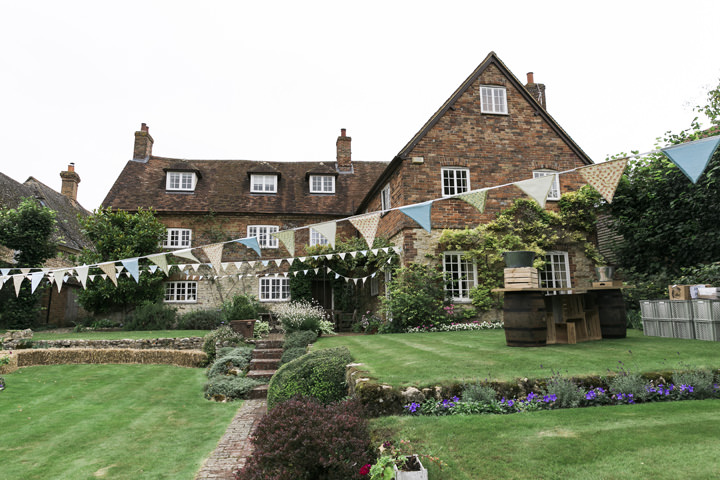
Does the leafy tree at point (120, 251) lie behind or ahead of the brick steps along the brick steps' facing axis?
behind

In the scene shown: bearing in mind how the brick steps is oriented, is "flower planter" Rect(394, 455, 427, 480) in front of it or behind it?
in front

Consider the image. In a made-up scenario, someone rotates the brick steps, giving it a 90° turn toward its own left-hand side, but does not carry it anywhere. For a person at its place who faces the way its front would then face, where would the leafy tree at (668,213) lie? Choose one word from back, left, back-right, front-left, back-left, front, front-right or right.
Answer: front

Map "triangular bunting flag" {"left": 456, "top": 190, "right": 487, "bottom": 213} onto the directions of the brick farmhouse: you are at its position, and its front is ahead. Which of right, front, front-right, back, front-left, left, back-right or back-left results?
front

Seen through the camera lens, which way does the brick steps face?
facing the viewer

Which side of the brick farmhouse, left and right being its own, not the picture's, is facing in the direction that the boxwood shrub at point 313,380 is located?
front

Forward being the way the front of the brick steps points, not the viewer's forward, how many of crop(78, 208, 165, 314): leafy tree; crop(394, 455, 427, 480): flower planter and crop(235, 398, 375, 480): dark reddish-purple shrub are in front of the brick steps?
2

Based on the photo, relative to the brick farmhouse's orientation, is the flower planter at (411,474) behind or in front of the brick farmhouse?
in front

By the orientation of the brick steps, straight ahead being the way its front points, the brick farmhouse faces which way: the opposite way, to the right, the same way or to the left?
the same way

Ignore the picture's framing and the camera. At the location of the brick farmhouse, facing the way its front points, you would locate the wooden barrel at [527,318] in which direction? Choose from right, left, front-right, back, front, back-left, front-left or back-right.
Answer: front

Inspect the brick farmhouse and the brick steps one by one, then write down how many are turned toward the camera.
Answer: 2

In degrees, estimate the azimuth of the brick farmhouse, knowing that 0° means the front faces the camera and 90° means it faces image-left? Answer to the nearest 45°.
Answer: approximately 0°

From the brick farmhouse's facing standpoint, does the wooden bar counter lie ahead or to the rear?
ahead

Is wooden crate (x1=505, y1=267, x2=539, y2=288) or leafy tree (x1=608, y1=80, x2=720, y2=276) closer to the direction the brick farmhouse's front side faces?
the wooden crate
